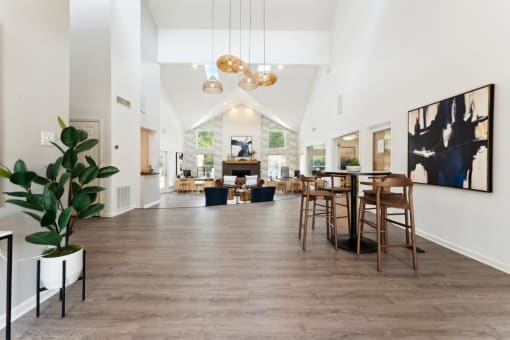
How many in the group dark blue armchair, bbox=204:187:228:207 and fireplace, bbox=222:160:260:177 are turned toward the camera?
1

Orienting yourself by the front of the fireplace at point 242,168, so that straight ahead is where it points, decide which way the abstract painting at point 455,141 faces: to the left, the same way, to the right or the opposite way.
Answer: to the right

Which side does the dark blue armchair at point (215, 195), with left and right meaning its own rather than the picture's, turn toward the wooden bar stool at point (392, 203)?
back

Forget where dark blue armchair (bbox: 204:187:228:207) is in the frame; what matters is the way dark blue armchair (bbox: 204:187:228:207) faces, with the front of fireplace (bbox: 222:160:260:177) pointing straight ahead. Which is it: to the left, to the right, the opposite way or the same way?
the opposite way

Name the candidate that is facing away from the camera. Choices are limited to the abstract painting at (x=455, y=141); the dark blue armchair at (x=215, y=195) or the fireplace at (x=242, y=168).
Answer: the dark blue armchair

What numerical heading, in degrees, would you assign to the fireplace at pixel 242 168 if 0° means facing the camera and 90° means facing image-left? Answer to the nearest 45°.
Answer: approximately 0°

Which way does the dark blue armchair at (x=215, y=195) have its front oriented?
away from the camera

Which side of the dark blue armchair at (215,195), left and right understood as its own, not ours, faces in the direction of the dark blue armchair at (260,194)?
right

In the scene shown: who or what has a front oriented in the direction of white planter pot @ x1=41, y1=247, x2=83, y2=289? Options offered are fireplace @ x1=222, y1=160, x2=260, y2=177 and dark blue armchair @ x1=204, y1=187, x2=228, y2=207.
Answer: the fireplace

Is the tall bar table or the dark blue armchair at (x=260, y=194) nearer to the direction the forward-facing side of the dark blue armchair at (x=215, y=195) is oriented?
the dark blue armchair

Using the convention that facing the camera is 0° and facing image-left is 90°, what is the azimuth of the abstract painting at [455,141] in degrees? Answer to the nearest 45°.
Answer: approximately 45°

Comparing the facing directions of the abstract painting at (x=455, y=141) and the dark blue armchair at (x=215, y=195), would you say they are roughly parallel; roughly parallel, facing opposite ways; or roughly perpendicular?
roughly perpendicular

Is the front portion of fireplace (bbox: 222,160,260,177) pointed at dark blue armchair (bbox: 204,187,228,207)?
yes

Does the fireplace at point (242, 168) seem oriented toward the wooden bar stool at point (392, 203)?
yes
